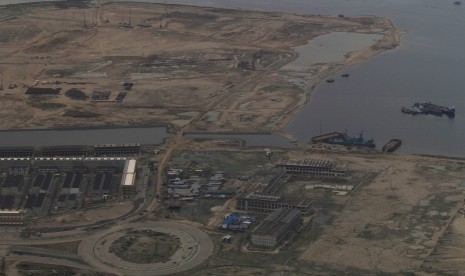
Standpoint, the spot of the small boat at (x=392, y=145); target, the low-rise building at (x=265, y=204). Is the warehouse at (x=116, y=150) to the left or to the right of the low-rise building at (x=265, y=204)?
right

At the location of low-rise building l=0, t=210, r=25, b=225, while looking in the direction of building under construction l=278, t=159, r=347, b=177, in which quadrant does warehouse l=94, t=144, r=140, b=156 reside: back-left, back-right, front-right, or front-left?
front-left
